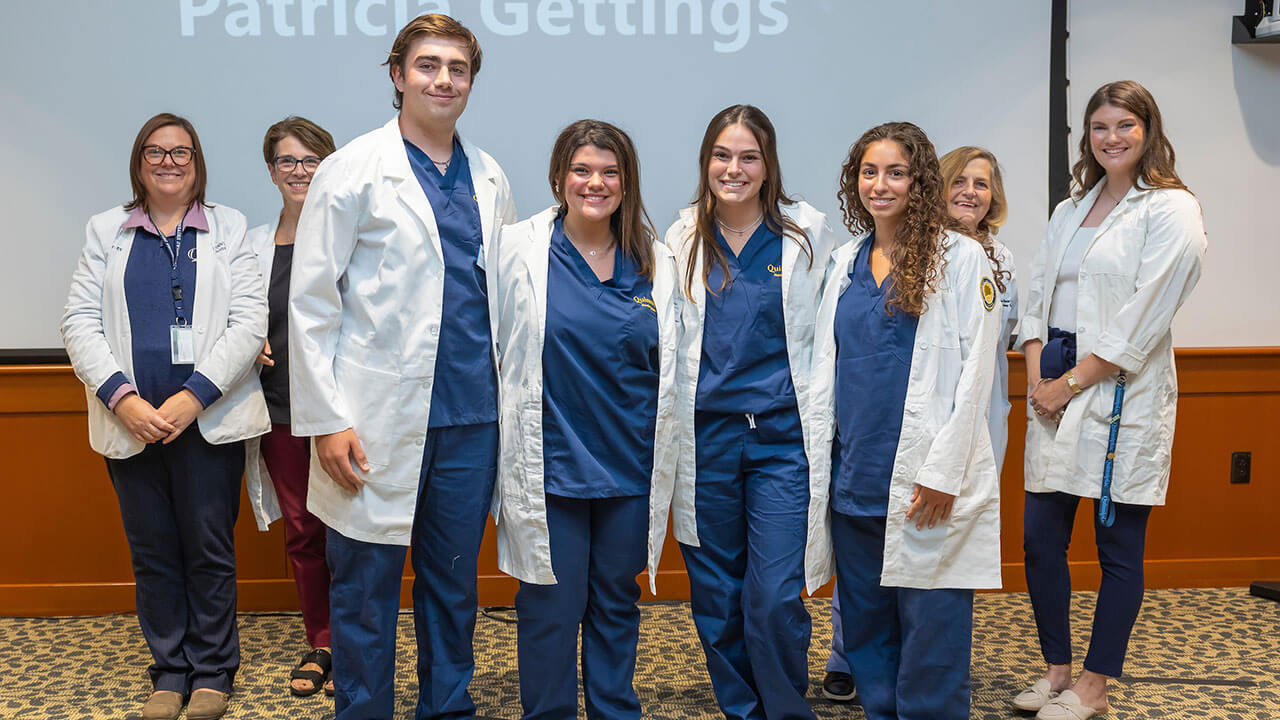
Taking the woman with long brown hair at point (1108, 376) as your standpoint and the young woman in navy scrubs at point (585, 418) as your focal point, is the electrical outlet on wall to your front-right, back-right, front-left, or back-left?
back-right

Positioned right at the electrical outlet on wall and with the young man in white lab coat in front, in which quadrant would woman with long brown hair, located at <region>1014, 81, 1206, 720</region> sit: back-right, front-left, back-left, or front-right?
front-left

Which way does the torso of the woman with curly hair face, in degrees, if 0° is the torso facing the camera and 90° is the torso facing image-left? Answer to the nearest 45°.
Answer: approximately 45°

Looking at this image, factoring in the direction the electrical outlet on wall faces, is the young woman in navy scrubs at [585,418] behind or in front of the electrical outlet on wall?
in front

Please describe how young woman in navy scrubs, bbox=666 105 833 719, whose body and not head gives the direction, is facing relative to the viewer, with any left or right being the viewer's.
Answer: facing the viewer

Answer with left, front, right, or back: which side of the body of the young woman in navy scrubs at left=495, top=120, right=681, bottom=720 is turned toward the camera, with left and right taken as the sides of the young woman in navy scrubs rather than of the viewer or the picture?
front

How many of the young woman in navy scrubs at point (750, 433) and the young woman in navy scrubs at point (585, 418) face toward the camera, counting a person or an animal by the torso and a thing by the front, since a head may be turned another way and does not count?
2

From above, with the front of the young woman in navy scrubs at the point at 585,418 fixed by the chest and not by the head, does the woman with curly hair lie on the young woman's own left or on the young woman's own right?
on the young woman's own left

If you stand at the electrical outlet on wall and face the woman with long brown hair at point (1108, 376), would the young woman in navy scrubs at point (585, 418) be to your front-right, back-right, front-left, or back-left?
front-right

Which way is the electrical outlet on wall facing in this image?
toward the camera
